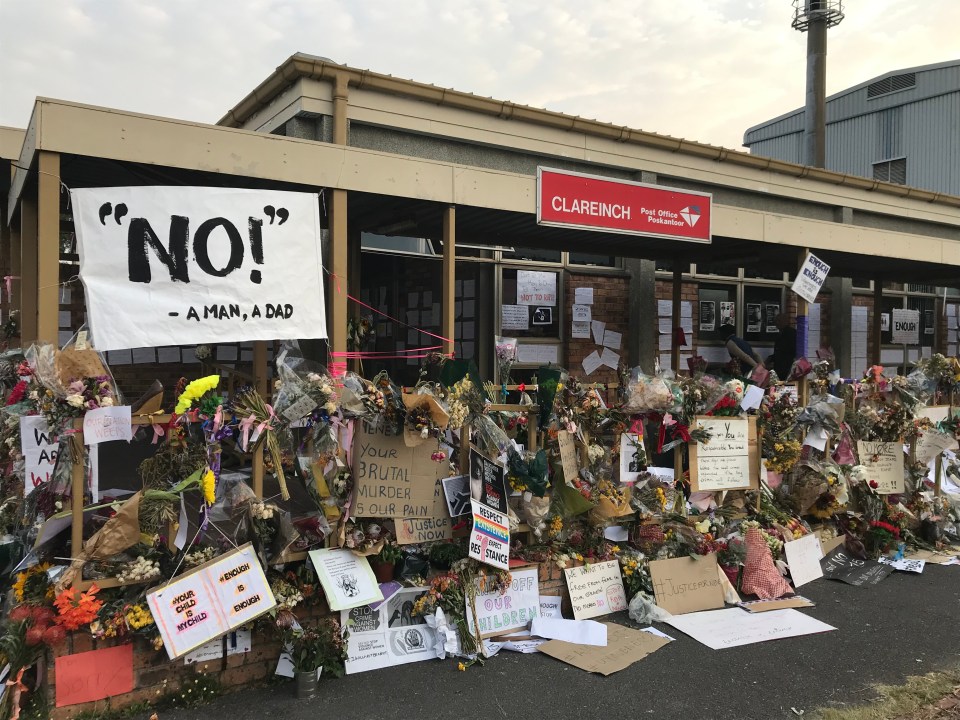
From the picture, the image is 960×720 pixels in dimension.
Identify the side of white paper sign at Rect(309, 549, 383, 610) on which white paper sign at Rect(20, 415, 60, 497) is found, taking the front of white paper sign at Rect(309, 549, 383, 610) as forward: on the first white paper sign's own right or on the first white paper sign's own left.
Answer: on the first white paper sign's own right

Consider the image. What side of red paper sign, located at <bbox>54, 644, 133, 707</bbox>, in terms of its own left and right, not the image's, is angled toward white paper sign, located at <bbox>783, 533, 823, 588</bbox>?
left

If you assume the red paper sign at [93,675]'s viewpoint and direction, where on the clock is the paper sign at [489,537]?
the paper sign at [489,537] is roughly at 9 o'clock from the red paper sign at [93,675].

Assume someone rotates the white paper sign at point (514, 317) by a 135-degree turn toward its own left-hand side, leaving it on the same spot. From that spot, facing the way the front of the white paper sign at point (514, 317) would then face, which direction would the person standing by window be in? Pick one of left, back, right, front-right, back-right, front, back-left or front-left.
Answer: front-right

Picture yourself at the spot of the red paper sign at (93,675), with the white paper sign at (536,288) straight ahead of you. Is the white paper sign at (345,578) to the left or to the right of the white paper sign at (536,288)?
right

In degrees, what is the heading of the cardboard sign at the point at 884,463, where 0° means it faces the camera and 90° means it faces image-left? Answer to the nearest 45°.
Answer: approximately 0°
